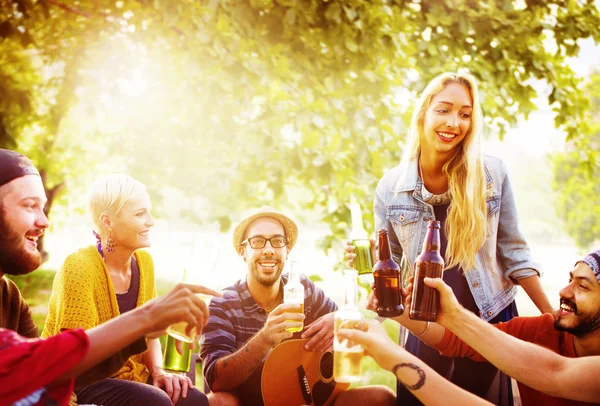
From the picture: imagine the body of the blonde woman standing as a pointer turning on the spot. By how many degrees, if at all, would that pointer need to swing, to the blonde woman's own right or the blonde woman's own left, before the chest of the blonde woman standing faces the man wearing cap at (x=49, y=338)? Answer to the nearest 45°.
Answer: approximately 45° to the blonde woman's own right

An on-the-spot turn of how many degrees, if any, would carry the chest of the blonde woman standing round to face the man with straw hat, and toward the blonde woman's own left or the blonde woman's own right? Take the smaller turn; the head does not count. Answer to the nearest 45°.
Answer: approximately 90° to the blonde woman's own right

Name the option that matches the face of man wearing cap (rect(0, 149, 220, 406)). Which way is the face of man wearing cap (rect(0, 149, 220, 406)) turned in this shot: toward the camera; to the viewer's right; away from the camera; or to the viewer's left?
to the viewer's right

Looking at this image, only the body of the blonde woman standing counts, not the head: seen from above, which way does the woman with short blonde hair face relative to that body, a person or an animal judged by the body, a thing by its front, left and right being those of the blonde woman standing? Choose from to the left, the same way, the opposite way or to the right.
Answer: to the left

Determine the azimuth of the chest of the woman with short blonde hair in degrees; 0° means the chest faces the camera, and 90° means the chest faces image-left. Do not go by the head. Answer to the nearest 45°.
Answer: approximately 315°

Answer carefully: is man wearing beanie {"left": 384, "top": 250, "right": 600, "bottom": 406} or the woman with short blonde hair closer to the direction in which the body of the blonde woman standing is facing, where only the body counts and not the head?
the man wearing beanie

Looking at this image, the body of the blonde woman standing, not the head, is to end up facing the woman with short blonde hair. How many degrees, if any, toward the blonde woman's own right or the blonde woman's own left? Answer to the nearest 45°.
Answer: approximately 90° to the blonde woman's own right

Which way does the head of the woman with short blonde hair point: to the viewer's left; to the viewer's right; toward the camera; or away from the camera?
to the viewer's right

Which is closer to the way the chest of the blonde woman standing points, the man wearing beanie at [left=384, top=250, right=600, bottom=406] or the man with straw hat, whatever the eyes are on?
the man wearing beanie
